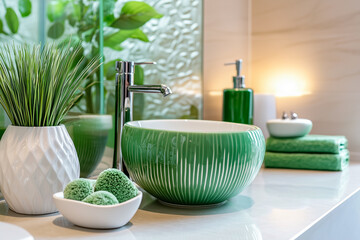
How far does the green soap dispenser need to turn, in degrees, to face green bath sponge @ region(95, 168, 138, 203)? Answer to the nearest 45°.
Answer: approximately 90° to its left

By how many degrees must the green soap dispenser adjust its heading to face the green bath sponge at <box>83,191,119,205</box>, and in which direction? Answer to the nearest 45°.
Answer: approximately 90° to its left

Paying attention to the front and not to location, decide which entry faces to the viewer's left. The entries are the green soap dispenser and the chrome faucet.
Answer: the green soap dispenser

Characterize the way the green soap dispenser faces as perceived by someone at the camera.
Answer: facing to the left of the viewer

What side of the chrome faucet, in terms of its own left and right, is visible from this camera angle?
right

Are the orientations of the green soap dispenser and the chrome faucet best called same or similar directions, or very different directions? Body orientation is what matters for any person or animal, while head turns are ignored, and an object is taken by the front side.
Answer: very different directions

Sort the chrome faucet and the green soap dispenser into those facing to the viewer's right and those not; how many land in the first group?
1
